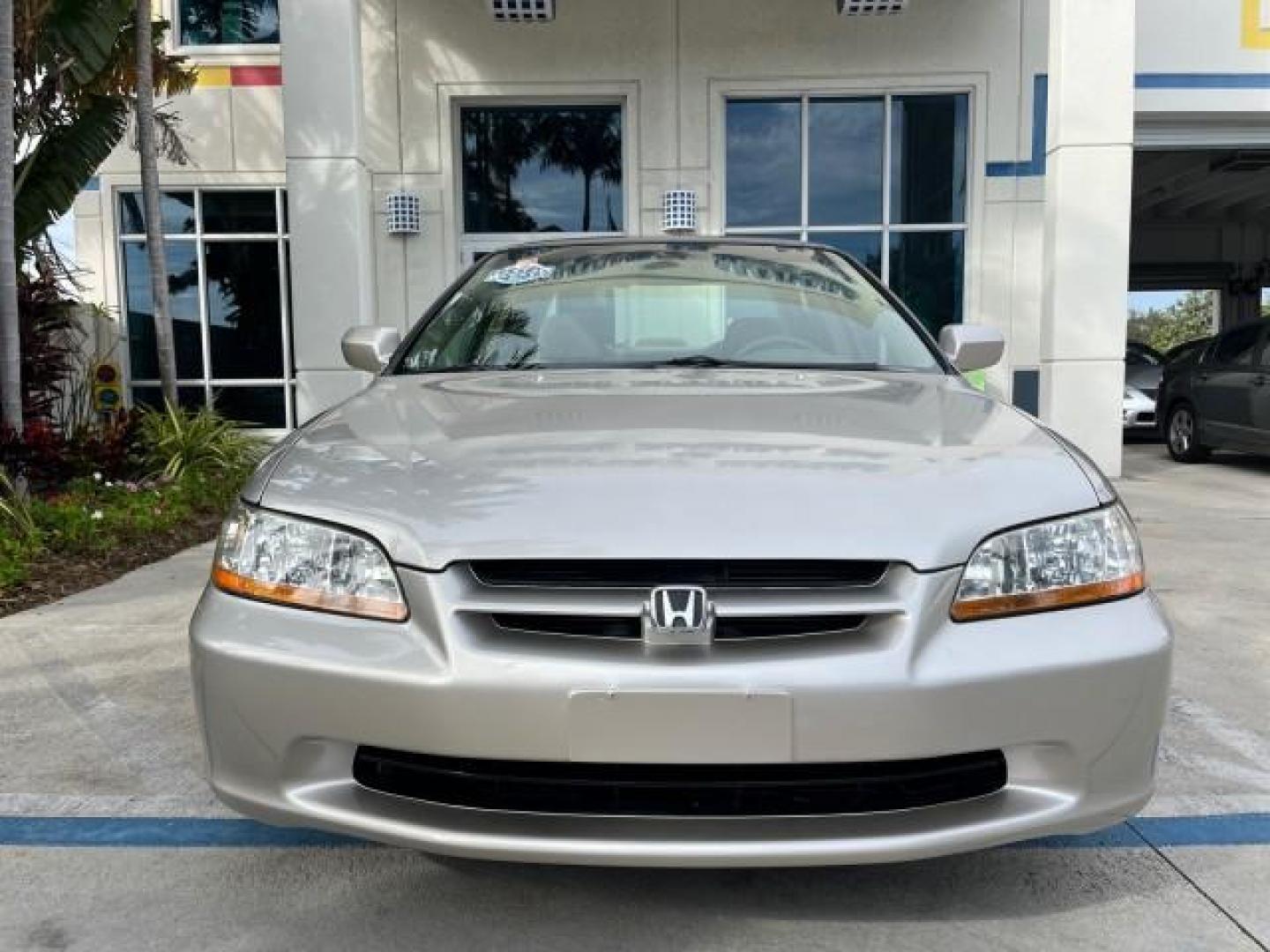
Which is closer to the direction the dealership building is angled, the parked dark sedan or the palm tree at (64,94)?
the palm tree

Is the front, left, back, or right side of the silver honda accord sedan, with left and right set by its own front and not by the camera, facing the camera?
front

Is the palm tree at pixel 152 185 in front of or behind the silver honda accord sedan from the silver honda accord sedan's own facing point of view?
behind

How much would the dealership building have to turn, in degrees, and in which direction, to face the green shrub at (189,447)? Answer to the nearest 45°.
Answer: approximately 45° to its right

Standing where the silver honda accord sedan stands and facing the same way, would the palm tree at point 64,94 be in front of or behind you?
behind

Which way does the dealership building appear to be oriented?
toward the camera

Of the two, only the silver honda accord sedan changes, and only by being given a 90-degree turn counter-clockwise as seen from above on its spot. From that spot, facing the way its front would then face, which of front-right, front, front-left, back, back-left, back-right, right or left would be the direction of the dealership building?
left
